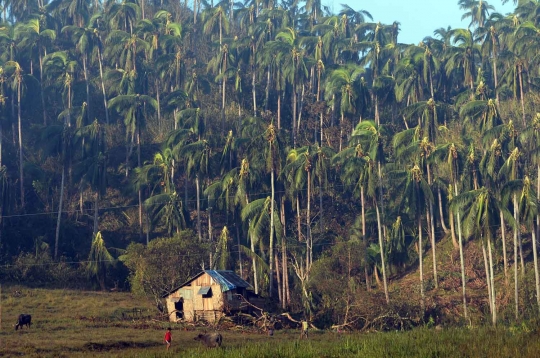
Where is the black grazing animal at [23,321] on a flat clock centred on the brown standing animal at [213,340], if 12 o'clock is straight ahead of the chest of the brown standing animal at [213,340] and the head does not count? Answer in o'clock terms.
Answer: the black grazing animal at [23,321] is roughly at 1 o'clock from the brown standing animal at [213,340].

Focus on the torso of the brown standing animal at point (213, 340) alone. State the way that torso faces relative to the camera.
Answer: to the viewer's left
